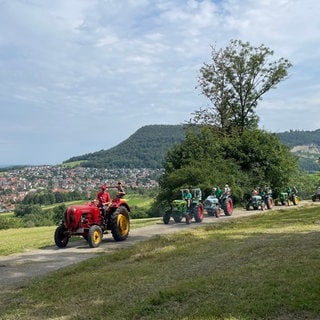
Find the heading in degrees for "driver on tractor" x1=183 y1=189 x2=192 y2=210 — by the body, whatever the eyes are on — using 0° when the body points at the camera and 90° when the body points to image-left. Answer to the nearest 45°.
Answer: approximately 45°

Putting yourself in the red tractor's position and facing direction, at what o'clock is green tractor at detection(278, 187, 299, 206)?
The green tractor is roughly at 6 o'clock from the red tractor.

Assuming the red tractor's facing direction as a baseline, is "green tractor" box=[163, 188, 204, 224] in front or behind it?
behind

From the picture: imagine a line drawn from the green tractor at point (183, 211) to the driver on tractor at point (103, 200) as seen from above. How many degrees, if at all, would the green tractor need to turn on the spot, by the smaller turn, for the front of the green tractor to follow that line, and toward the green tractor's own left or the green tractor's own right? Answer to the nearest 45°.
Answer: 0° — it already faces them

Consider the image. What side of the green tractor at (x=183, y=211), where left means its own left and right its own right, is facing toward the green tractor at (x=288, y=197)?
back

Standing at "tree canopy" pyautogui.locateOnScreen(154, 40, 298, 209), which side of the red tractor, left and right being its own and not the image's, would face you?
back

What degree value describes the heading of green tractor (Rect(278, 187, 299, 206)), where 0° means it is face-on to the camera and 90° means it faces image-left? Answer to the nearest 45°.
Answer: approximately 45°

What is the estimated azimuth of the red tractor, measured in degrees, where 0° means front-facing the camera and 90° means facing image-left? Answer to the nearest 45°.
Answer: approximately 45°

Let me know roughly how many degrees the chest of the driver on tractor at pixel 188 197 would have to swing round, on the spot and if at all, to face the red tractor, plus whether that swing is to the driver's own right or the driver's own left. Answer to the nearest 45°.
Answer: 0° — they already face it

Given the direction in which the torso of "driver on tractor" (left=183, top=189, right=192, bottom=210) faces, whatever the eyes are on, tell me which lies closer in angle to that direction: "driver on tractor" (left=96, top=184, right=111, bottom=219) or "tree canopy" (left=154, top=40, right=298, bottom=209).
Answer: the driver on tractor

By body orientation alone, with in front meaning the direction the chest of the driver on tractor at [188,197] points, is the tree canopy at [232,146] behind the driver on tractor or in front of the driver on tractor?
behind
